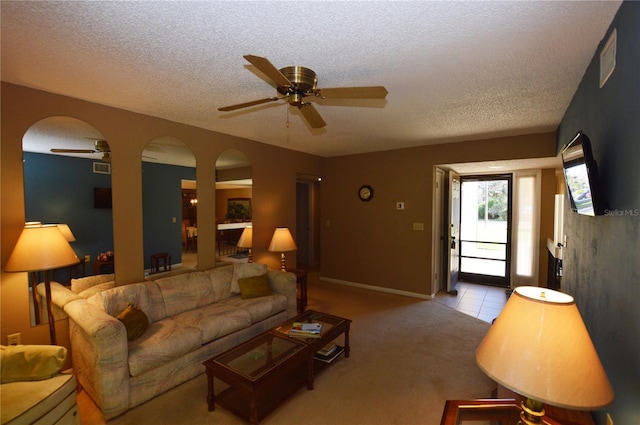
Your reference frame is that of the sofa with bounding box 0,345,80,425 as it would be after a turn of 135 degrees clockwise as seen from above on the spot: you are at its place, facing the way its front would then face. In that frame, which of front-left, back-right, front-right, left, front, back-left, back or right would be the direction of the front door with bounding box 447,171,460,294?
back

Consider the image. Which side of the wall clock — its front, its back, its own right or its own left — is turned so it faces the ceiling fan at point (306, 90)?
front

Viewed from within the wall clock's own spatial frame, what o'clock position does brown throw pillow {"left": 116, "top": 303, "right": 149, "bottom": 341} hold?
The brown throw pillow is roughly at 1 o'clock from the wall clock.

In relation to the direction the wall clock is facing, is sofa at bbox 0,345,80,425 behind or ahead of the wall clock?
ahead

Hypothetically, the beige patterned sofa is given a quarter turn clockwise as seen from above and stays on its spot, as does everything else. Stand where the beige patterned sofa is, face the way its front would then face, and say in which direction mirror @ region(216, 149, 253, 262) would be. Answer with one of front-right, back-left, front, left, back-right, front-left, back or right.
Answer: back

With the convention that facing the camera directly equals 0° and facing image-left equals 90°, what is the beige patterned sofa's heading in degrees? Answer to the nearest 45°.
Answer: approximately 315°

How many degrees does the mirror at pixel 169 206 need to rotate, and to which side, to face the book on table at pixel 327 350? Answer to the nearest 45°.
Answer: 0° — it already faces it

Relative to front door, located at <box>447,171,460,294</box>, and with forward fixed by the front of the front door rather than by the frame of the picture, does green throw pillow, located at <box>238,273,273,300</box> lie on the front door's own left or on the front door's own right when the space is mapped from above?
on the front door's own right

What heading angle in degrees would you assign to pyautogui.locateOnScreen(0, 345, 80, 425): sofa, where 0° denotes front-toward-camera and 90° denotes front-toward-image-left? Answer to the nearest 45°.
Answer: approximately 315°

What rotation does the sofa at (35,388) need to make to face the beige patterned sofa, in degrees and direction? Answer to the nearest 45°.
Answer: approximately 90° to its left

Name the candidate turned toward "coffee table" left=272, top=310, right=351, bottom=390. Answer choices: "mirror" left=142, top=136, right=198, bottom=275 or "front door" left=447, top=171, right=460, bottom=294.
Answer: the mirror

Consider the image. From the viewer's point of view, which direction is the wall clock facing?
toward the camera

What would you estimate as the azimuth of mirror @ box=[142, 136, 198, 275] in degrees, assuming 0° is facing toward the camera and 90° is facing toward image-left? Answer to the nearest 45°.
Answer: approximately 315°

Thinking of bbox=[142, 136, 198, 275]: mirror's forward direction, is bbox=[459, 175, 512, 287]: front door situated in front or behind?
in front
